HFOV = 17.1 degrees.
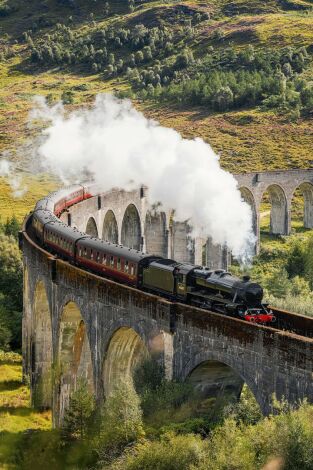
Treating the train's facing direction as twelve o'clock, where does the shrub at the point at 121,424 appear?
The shrub is roughly at 2 o'clock from the train.

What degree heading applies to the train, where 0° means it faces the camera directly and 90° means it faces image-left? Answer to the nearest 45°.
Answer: approximately 315°

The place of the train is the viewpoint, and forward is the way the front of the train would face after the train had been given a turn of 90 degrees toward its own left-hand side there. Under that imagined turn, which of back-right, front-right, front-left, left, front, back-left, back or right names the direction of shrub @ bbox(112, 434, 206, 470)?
back-right
